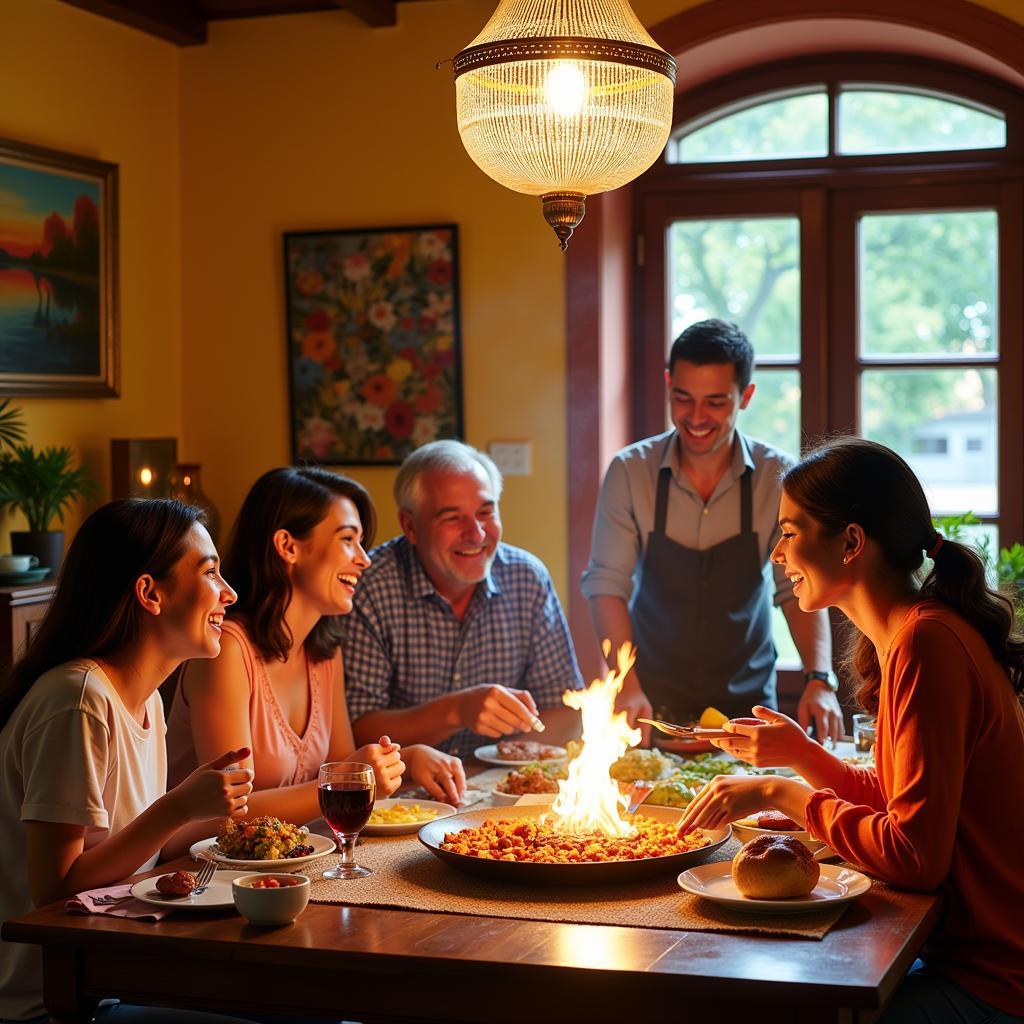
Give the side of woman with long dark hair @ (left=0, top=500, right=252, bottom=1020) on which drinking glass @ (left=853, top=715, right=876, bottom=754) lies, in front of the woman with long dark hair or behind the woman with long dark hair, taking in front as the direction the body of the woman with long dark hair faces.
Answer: in front

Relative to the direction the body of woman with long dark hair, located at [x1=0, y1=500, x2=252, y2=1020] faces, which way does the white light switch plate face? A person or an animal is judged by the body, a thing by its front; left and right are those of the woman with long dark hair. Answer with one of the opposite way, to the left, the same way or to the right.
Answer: to the right

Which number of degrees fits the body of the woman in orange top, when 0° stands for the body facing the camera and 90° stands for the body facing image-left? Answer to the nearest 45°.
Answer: approximately 90°

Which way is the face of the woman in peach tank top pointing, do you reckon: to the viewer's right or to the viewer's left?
to the viewer's right

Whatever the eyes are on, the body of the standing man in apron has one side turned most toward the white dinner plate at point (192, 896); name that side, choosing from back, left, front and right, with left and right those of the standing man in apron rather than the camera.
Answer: front

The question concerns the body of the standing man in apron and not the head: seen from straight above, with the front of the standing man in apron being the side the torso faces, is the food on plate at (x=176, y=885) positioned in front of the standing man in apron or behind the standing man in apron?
in front

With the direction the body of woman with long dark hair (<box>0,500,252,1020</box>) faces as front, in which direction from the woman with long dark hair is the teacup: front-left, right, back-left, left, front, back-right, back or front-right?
left

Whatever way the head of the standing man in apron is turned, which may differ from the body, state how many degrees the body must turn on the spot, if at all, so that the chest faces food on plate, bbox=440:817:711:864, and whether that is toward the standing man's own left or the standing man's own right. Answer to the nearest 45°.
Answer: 0° — they already face it

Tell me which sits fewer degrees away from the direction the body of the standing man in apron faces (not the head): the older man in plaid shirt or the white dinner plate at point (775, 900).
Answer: the white dinner plate

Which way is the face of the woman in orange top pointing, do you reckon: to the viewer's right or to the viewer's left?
to the viewer's left

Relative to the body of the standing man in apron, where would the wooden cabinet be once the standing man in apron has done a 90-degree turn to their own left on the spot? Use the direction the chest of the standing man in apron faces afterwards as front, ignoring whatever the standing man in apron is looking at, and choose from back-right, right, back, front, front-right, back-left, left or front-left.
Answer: back

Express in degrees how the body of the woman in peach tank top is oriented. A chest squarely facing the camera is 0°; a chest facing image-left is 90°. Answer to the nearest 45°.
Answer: approximately 315°

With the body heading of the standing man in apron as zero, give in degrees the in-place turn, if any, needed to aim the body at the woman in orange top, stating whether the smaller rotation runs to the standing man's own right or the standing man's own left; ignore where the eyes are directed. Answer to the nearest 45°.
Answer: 0° — they already face them
